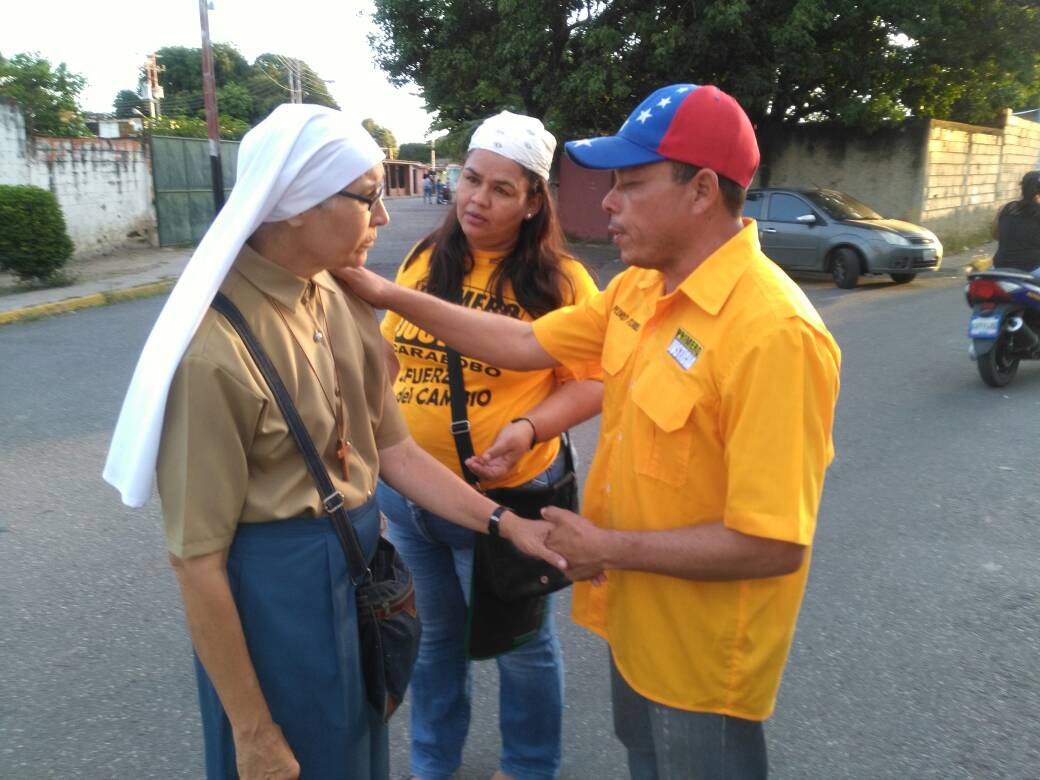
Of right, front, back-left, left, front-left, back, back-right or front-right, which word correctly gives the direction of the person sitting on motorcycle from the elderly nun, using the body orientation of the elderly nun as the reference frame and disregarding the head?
left

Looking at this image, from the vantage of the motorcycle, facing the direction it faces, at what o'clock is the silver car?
The silver car is roughly at 10 o'clock from the motorcycle.

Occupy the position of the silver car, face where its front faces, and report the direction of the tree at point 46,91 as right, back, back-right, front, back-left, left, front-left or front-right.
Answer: back-right

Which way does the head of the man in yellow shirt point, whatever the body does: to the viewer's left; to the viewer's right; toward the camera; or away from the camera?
to the viewer's left

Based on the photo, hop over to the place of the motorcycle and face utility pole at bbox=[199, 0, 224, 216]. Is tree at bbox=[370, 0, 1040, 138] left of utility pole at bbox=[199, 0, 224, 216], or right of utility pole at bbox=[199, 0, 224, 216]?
right

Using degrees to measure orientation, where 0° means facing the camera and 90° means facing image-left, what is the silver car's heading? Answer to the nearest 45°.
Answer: approximately 315°

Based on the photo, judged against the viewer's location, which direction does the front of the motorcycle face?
facing away from the viewer and to the right of the viewer

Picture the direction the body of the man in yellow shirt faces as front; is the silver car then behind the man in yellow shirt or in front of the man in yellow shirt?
behind

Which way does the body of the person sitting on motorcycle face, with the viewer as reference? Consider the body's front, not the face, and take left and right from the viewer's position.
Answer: facing away from the viewer and to the right of the viewer

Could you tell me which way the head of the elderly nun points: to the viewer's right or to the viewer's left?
to the viewer's right

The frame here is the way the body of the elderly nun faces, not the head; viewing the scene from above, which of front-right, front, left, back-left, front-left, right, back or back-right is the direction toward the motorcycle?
left

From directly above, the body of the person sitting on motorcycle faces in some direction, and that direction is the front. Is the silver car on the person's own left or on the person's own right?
on the person's own left

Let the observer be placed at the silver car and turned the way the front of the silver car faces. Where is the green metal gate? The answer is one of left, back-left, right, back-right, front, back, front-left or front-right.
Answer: back-right
